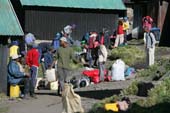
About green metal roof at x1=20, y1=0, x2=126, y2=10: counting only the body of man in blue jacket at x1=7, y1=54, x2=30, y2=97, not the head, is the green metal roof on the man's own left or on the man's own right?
on the man's own left

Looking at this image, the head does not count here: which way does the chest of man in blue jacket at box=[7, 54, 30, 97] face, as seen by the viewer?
to the viewer's right

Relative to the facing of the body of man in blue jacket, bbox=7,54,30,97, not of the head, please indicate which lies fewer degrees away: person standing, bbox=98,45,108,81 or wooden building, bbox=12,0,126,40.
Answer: the person standing
